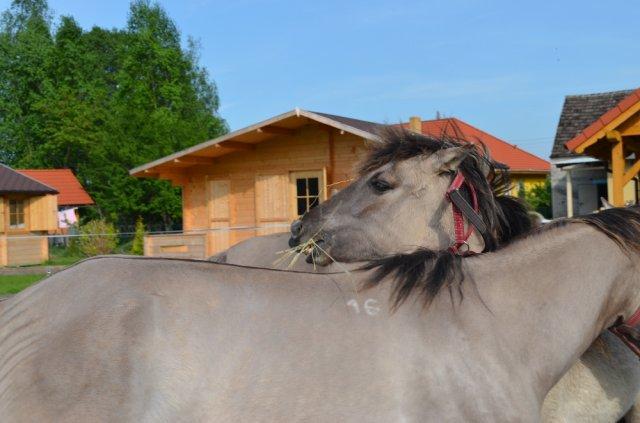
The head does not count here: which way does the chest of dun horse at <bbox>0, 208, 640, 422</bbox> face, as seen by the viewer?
to the viewer's right

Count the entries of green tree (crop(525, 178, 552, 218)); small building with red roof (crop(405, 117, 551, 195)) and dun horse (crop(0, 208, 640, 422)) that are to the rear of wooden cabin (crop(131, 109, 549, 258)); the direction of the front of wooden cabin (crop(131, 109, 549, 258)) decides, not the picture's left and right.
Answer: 2

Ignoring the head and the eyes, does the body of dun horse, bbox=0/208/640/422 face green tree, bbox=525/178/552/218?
no

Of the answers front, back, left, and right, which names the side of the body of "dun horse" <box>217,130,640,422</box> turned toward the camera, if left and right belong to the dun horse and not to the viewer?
left

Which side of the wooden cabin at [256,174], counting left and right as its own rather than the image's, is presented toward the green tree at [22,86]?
right

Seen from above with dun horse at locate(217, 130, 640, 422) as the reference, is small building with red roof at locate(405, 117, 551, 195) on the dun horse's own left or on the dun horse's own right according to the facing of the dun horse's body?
on the dun horse's own right

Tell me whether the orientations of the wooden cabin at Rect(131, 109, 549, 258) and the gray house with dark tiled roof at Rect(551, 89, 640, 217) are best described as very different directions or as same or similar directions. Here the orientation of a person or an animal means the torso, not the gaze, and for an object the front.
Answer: same or similar directions

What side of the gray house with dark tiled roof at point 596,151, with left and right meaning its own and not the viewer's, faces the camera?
front

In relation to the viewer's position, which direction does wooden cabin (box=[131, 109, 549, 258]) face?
facing the viewer and to the left of the viewer

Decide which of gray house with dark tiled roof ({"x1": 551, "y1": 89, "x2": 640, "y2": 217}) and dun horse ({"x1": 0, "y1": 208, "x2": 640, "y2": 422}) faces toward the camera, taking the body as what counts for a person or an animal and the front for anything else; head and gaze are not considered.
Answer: the gray house with dark tiled roof

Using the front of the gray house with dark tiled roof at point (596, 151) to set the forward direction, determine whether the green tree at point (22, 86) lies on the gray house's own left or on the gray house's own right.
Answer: on the gray house's own right

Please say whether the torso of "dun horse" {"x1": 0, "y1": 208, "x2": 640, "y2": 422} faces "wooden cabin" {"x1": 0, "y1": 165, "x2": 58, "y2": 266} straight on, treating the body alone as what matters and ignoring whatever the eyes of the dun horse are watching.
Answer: no

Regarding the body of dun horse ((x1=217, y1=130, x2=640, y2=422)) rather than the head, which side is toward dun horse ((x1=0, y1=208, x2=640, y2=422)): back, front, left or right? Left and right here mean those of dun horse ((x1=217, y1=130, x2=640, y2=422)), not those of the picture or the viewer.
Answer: left
